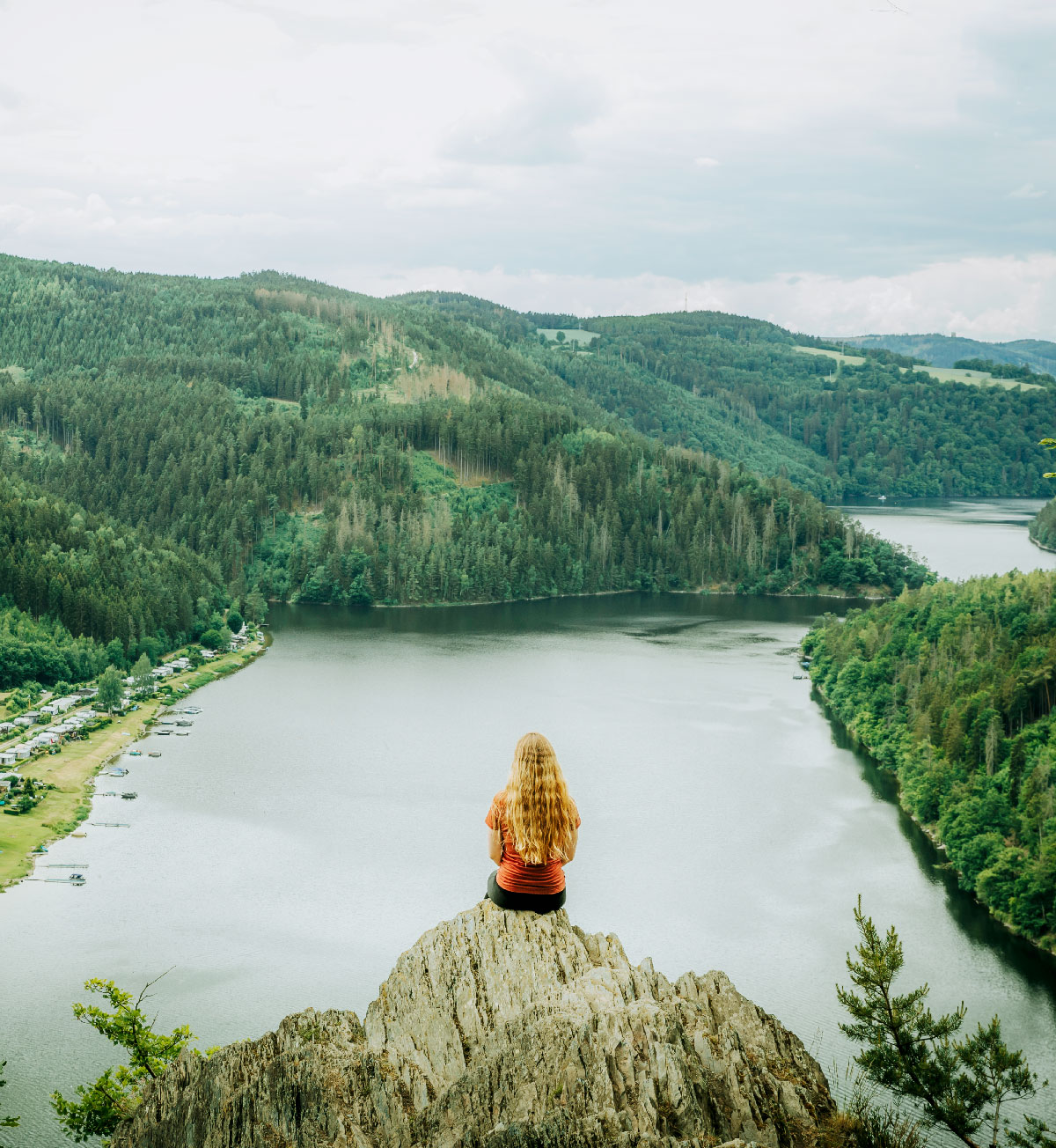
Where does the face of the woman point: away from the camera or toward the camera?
away from the camera

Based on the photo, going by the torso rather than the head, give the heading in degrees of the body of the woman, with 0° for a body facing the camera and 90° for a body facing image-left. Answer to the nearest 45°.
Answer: approximately 180°
